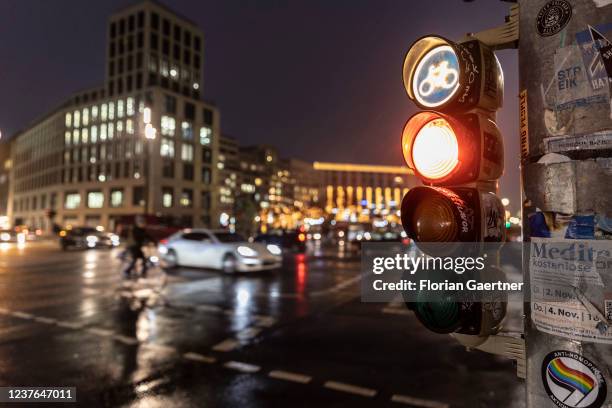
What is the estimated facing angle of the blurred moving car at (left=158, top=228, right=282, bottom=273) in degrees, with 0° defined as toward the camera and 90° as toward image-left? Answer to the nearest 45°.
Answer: approximately 315°

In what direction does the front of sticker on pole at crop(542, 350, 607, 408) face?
toward the camera

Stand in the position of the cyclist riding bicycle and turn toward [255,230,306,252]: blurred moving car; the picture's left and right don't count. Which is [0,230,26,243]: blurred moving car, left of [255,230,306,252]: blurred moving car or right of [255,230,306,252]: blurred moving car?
left

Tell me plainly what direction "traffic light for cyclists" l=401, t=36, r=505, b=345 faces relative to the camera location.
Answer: facing the viewer and to the left of the viewer

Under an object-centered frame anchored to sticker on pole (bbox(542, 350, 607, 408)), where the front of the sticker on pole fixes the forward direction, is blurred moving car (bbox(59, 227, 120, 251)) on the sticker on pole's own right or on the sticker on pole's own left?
on the sticker on pole's own right

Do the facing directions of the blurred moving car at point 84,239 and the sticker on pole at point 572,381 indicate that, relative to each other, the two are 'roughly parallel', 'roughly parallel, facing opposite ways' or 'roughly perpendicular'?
roughly perpendicular

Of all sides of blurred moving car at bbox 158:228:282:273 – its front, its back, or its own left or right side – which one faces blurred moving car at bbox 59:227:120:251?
back

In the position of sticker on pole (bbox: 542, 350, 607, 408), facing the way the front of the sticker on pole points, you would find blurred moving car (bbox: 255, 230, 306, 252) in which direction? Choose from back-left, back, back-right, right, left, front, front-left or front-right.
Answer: back-right

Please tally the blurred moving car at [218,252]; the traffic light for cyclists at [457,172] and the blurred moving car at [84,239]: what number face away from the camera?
0

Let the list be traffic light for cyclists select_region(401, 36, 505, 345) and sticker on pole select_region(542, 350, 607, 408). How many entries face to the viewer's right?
0

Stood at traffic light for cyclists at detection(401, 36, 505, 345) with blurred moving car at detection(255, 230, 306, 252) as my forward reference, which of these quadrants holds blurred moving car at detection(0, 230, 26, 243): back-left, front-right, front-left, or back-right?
front-left

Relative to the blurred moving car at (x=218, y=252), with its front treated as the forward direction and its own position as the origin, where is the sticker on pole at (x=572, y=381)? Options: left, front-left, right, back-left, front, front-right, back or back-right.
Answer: front-right

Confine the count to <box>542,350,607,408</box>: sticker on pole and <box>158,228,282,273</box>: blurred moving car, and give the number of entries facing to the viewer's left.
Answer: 0

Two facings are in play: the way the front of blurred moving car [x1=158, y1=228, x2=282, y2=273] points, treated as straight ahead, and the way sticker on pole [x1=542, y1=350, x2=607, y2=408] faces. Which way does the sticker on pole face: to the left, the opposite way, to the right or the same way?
to the right
